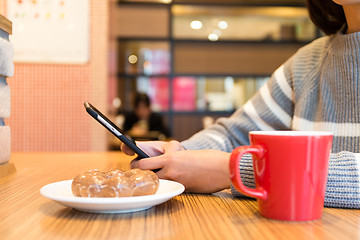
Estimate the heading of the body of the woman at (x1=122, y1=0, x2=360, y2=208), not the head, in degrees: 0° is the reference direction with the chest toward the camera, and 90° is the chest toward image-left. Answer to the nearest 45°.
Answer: approximately 45°

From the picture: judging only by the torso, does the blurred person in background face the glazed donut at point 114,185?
yes

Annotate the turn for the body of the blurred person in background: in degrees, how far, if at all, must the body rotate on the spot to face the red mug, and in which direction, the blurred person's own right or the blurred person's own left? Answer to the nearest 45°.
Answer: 0° — they already face it
